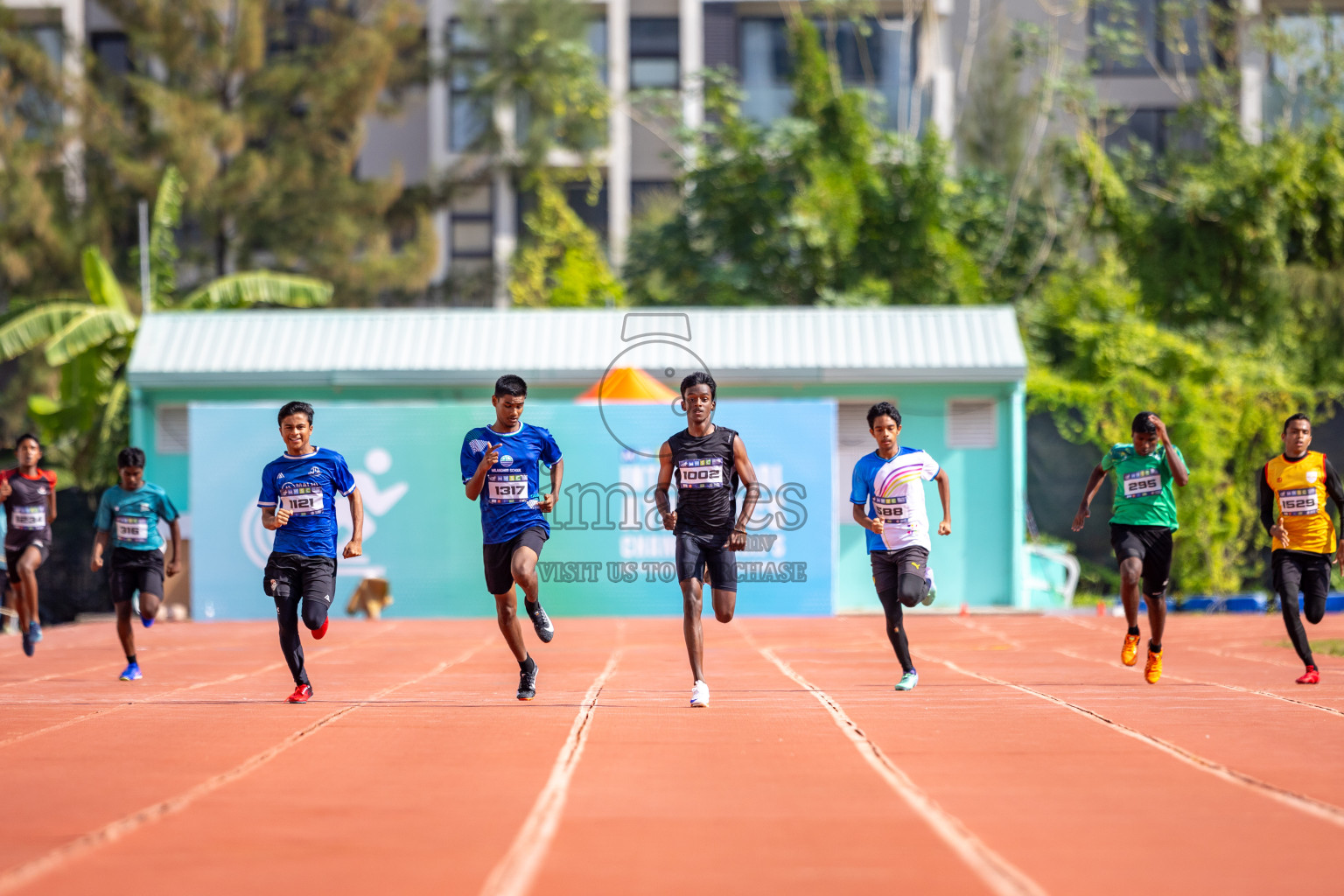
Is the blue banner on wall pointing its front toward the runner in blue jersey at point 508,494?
yes

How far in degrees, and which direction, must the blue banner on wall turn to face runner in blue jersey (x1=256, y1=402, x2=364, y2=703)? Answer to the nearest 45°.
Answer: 0° — it already faces them

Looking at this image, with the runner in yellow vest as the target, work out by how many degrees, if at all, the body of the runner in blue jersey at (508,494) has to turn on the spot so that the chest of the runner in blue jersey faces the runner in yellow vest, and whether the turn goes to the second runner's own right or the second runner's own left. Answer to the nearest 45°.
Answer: approximately 90° to the second runner's own left

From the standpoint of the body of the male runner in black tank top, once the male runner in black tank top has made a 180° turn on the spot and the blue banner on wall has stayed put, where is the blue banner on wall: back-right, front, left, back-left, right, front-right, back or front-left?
front

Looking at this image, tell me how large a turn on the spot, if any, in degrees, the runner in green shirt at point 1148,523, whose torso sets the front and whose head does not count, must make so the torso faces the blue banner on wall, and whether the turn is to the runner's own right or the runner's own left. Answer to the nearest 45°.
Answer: approximately 135° to the runner's own right

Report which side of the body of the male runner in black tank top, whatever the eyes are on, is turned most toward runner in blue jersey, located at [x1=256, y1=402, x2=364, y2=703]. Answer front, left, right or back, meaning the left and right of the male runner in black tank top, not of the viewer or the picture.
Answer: right

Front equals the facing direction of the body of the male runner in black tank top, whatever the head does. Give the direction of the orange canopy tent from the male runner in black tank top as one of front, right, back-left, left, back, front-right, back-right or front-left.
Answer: back
